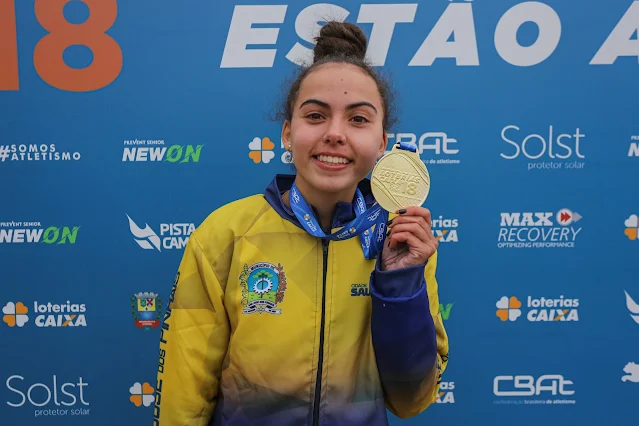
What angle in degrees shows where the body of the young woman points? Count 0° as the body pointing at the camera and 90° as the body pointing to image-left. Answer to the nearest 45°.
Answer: approximately 0°
